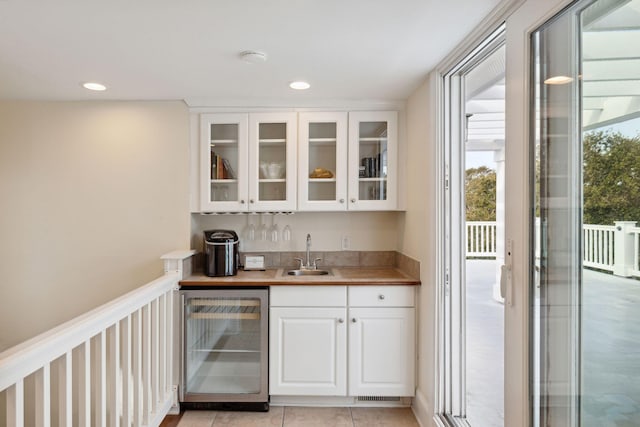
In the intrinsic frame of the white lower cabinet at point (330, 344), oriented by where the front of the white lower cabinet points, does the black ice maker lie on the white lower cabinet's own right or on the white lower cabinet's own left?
on the white lower cabinet's own right

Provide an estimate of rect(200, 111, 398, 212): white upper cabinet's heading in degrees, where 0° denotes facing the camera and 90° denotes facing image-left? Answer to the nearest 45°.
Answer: approximately 0°

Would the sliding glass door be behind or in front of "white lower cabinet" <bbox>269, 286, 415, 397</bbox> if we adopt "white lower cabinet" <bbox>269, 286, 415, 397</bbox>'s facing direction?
in front

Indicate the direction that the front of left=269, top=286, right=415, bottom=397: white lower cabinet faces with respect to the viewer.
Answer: facing the viewer

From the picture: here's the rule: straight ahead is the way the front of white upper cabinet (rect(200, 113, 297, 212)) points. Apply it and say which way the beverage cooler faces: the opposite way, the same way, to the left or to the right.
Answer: the same way

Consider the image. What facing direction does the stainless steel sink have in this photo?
toward the camera

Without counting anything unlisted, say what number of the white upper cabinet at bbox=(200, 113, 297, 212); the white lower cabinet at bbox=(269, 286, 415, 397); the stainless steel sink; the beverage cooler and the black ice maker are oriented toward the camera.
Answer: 5
